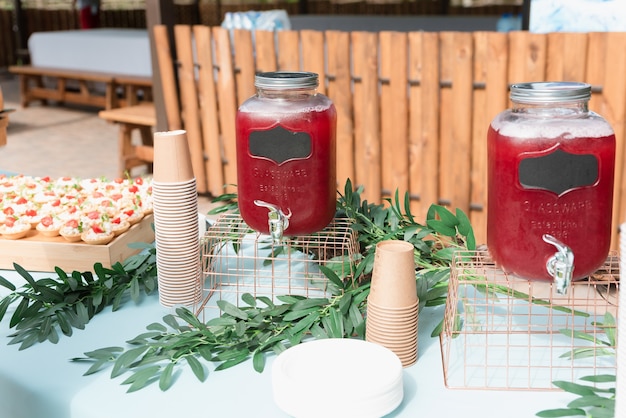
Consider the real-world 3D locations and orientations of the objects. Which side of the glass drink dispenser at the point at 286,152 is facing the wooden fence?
back

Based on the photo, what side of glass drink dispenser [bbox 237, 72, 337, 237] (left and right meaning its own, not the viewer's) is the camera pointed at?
front

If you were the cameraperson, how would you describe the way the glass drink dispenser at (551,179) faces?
facing the viewer

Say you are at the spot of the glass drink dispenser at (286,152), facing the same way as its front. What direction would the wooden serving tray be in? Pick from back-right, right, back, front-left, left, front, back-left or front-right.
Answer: back-right

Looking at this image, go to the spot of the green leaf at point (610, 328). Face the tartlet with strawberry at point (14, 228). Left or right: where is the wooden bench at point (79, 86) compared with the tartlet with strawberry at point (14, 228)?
right

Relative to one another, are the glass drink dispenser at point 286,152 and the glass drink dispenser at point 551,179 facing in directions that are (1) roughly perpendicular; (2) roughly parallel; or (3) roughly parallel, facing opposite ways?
roughly parallel

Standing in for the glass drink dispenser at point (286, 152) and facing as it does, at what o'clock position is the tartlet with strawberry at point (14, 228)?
The tartlet with strawberry is roughly at 4 o'clock from the glass drink dispenser.

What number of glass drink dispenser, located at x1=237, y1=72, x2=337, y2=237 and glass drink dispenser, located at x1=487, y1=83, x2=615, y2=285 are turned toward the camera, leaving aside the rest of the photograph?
2
